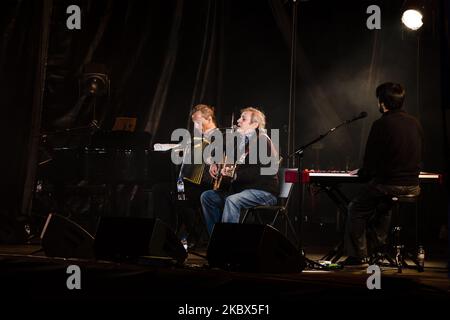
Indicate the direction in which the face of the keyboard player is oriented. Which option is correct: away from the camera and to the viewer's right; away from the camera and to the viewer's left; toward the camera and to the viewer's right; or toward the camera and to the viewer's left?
away from the camera and to the viewer's left

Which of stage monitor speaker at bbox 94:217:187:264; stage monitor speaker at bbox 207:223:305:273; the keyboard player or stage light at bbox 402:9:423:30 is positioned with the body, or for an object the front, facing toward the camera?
the stage light

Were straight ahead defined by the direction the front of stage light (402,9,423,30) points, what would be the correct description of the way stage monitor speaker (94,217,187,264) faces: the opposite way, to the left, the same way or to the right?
the opposite way

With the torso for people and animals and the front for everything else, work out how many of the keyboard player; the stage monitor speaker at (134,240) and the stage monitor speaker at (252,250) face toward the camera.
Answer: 0

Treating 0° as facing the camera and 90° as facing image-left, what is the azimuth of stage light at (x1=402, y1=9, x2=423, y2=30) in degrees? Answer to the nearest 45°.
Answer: approximately 0°

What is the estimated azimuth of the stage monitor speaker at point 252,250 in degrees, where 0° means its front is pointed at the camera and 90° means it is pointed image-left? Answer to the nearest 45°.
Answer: approximately 225°

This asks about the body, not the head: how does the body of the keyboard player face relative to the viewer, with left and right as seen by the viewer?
facing away from the viewer and to the left of the viewer

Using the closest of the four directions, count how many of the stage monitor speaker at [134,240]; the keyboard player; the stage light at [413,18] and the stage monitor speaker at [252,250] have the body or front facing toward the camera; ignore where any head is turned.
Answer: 1

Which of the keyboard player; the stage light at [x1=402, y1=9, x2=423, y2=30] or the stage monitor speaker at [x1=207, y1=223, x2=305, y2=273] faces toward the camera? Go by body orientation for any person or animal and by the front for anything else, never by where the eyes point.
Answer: the stage light

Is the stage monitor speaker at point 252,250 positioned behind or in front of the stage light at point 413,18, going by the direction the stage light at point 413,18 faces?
in front

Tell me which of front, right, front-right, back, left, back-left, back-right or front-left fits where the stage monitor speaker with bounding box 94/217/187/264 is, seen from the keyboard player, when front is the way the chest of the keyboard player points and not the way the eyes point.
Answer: left

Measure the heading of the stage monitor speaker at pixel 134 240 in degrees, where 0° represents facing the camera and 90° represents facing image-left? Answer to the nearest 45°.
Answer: approximately 225°

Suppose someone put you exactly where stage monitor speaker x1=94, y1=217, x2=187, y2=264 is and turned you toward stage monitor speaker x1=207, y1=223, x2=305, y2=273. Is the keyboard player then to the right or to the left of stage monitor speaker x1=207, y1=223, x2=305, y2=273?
left

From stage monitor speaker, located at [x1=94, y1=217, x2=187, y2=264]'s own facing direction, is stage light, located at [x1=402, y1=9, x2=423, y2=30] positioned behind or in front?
in front

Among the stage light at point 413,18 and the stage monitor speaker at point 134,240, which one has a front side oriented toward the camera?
the stage light
